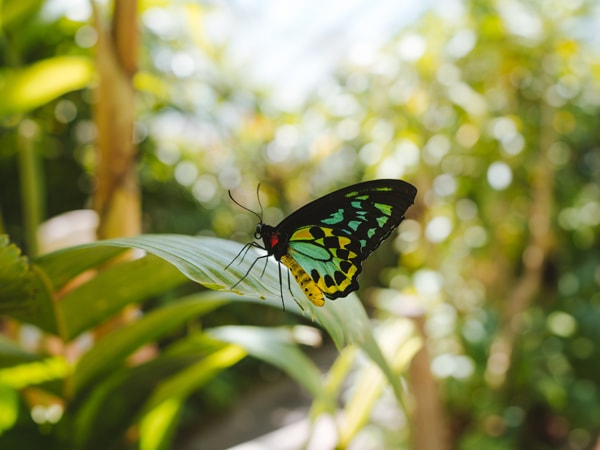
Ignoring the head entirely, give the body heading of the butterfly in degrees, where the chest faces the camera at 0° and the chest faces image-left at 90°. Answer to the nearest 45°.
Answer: approximately 90°
